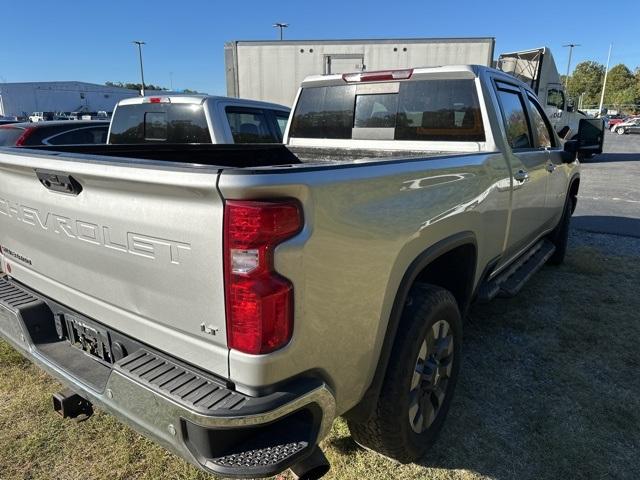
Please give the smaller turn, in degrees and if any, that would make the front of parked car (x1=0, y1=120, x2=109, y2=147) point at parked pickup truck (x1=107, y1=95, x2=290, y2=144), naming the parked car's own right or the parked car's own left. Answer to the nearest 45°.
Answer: approximately 90° to the parked car's own right

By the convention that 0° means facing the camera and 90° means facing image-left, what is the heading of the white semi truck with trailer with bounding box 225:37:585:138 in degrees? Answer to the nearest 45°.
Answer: approximately 270°

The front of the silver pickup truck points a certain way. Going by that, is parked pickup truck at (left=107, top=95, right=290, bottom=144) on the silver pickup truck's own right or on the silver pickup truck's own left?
on the silver pickup truck's own left

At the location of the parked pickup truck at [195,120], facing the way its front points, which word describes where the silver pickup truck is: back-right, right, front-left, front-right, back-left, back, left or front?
back-right

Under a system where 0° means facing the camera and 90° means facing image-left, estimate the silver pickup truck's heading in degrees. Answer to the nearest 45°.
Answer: approximately 225°

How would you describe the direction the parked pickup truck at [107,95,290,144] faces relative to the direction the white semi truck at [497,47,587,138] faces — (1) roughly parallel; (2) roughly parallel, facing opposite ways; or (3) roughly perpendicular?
roughly perpendicular

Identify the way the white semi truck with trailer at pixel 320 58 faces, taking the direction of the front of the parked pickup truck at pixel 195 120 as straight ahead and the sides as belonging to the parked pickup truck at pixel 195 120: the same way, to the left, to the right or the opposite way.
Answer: to the right

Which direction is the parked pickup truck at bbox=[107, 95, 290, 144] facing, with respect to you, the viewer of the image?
facing away from the viewer and to the right of the viewer
